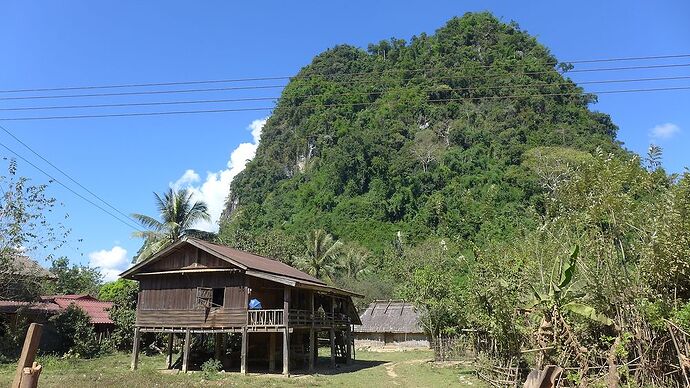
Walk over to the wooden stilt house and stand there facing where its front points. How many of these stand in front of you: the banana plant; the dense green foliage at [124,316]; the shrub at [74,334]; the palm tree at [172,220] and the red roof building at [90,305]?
1

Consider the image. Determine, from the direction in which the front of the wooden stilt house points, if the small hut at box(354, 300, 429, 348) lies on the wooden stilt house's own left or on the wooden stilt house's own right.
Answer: on the wooden stilt house's own left

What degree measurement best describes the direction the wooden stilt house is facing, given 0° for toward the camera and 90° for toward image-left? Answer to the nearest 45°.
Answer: approximately 315°

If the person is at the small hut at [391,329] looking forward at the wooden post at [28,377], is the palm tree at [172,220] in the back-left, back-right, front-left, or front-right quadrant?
front-right

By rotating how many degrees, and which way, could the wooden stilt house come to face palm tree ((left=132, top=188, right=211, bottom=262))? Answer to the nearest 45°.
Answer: approximately 135° to its left

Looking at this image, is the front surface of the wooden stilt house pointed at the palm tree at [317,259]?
no

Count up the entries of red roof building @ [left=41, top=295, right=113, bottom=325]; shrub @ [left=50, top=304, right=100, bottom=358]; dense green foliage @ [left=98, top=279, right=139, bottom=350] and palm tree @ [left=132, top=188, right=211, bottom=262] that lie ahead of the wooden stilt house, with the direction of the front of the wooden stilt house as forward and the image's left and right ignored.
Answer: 0

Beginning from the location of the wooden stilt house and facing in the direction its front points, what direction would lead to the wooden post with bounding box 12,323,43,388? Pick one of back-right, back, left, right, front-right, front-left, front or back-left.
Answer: front-right

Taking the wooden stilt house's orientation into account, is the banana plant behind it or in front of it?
in front

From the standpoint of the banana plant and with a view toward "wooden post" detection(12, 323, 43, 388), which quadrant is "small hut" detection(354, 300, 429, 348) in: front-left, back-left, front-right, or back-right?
back-right

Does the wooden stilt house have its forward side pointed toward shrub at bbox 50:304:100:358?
no

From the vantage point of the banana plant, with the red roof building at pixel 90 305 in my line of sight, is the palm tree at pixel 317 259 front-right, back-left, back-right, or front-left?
front-right

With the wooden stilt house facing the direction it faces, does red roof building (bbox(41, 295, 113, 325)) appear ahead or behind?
behind
